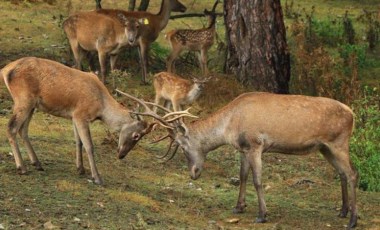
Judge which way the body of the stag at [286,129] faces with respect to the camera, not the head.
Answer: to the viewer's left

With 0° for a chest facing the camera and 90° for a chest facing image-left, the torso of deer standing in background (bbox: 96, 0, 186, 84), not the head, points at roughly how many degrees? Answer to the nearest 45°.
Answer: approximately 270°

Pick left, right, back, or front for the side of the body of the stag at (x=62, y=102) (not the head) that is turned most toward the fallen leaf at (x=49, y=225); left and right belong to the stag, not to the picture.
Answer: right

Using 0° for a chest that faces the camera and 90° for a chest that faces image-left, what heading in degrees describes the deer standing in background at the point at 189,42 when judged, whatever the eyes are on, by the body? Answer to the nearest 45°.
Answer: approximately 270°

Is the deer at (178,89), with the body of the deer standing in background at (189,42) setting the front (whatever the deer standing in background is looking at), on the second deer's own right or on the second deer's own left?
on the second deer's own right

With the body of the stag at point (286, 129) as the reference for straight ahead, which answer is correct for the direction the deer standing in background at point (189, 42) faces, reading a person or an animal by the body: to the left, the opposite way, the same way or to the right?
the opposite way

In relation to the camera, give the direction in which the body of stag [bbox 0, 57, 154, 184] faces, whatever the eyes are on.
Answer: to the viewer's right

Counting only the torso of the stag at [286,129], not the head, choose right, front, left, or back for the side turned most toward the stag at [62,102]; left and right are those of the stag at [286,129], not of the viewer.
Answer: front
